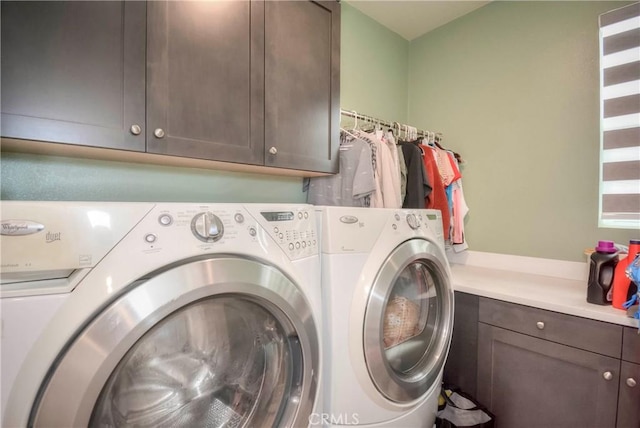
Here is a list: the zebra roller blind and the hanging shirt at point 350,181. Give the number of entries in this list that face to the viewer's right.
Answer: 0

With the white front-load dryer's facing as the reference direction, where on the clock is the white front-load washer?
The white front-load washer is roughly at 3 o'clock from the white front-load dryer.

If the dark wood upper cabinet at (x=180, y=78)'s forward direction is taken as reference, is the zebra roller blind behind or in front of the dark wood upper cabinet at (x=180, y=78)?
in front

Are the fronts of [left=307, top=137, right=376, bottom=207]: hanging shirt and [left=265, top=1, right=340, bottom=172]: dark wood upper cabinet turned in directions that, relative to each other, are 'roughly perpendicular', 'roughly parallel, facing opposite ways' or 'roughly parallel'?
roughly perpendicular

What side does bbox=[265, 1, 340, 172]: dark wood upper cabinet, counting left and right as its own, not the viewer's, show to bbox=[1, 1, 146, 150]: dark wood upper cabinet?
right

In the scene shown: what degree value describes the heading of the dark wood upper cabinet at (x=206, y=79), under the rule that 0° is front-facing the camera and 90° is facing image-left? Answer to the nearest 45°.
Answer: approximately 315°
